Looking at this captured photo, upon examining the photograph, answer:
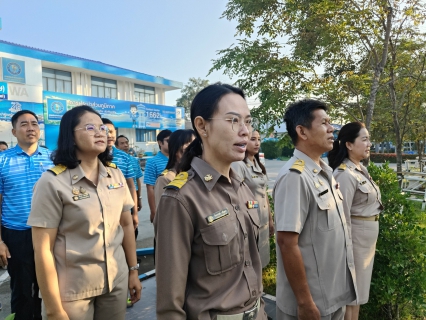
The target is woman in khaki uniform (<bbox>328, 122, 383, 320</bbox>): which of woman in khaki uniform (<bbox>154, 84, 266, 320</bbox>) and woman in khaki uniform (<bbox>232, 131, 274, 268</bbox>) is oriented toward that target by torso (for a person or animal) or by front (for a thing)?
woman in khaki uniform (<bbox>232, 131, 274, 268</bbox>)

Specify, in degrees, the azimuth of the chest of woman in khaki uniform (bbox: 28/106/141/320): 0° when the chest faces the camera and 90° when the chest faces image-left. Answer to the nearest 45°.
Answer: approximately 315°

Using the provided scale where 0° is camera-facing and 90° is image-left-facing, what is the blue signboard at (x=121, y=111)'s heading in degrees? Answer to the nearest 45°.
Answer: approximately 315°

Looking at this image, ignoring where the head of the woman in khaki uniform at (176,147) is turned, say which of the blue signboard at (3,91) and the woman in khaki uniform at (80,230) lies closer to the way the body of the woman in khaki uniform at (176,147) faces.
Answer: the woman in khaki uniform

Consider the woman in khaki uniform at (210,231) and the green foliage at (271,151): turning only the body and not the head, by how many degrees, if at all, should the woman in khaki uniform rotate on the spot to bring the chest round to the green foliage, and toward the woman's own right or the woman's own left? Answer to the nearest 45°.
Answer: approximately 135° to the woman's own left

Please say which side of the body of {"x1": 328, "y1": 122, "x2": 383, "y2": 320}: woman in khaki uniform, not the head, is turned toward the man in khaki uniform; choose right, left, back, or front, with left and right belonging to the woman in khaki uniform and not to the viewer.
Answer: right

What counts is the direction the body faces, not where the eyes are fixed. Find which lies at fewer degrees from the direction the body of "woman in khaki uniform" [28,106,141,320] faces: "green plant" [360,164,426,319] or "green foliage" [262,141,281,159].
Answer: the green plant

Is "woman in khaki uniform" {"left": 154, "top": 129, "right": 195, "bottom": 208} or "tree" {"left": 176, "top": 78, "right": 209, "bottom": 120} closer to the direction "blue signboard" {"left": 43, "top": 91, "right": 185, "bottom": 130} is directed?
the woman in khaki uniform
